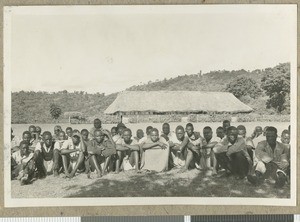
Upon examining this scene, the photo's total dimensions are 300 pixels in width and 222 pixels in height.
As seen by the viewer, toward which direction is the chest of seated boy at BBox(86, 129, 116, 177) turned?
toward the camera

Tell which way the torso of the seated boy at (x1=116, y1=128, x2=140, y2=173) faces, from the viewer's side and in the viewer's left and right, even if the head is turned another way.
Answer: facing the viewer
